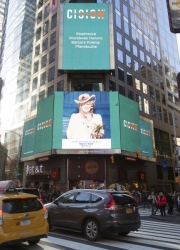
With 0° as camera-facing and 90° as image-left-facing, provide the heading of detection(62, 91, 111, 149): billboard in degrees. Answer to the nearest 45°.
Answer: approximately 0°

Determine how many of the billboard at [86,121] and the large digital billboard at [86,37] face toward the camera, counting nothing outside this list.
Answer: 2

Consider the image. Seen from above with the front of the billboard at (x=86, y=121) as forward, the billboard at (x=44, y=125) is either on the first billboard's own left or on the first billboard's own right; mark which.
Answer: on the first billboard's own right

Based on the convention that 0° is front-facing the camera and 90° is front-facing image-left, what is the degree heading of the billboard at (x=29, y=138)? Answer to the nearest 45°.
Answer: approximately 45°

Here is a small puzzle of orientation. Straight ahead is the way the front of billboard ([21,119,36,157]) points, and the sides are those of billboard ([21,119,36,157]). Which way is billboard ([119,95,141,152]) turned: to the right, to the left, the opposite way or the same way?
to the left

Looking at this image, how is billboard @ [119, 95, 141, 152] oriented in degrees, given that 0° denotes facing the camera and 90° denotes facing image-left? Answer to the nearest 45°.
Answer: approximately 315°

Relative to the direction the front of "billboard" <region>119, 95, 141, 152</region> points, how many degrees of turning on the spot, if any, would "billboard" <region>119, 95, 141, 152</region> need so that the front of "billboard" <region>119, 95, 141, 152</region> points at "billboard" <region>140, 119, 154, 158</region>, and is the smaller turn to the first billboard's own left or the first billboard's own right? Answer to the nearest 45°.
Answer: approximately 90° to the first billboard's own left

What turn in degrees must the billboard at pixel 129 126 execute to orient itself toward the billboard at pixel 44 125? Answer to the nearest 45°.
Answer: approximately 135° to its right

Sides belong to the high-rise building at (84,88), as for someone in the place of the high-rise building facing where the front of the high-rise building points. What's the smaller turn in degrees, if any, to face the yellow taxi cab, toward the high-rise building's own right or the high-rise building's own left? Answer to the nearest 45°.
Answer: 0° — it already faces it

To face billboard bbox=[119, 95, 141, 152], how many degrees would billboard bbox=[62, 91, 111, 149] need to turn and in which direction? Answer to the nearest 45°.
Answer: approximately 135° to its left

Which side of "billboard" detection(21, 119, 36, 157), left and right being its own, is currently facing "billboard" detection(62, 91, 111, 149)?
left
